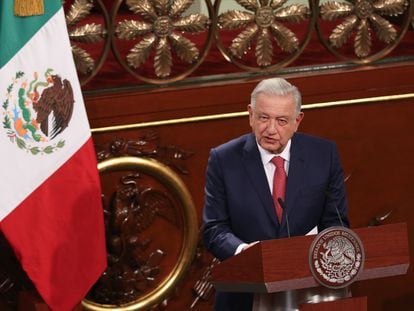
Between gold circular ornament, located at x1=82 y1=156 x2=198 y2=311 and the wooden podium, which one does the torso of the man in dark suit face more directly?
the wooden podium

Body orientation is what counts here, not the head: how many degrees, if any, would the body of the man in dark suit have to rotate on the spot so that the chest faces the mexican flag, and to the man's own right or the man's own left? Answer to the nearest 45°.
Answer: approximately 90° to the man's own right

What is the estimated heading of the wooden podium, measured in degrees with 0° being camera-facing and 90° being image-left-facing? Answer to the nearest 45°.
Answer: approximately 315°

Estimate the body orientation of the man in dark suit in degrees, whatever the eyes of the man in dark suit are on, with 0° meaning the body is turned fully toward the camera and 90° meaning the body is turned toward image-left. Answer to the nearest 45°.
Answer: approximately 0°

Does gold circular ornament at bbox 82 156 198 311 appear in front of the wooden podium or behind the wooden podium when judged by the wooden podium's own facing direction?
behind

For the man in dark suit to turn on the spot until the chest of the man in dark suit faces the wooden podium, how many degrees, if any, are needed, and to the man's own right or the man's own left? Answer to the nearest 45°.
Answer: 0° — they already face it
